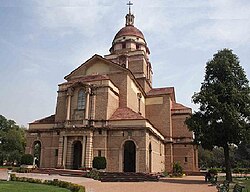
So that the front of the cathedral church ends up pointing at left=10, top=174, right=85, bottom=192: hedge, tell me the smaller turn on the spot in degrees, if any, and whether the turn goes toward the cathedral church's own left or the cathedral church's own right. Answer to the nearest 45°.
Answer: approximately 45° to the cathedral church's own left

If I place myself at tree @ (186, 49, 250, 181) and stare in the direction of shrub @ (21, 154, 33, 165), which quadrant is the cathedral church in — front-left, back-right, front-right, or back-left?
front-right

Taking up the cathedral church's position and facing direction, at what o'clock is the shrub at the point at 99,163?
The shrub is roughly at 11 o'clock from the cathedral church.

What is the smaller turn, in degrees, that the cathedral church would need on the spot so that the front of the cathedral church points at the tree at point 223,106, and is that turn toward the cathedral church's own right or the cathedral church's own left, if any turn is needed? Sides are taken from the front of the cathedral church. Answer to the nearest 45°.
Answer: approximately 90° to the cathedral church's own left

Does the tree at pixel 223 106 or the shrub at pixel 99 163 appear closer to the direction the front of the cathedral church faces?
the shrub

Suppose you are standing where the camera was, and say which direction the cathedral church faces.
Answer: facing the viewer and to the left of the viewer

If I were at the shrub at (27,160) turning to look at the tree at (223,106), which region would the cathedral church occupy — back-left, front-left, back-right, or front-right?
front-left

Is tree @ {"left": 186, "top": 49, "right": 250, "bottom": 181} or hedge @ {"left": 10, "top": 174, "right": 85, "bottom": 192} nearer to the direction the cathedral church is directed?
the hedge

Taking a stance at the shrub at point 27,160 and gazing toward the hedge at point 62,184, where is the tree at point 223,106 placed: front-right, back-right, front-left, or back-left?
front-left

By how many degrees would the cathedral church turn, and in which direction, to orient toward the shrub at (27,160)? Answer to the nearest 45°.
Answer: approximately 45° to its right

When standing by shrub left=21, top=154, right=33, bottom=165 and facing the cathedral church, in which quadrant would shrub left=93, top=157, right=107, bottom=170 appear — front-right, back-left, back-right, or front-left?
front-right

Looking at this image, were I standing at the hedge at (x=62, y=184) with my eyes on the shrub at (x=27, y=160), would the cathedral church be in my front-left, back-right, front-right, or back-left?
front-right
